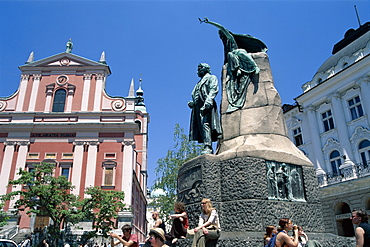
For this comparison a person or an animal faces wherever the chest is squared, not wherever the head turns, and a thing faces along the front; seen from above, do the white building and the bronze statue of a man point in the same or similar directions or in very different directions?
same or similar directions

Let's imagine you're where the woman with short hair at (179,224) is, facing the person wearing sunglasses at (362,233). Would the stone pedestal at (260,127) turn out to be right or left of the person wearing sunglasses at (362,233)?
left

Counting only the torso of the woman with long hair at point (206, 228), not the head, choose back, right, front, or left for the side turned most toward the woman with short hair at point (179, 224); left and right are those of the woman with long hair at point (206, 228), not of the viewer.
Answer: right

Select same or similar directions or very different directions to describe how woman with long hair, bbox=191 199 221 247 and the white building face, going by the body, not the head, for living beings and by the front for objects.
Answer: same or similar directions

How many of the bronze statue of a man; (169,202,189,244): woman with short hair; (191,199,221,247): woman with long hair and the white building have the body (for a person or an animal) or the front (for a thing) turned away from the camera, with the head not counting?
0

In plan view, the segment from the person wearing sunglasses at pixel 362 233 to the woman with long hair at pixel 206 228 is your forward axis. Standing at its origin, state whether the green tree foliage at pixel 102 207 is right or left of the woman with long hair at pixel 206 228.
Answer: right

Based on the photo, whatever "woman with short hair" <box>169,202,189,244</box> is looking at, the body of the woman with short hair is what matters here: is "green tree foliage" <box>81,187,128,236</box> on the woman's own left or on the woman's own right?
on the woman's own right

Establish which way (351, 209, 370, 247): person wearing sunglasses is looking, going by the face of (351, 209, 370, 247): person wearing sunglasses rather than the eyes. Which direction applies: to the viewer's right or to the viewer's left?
to the viewer's left

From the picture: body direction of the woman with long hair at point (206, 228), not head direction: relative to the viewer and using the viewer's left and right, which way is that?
facing the viewer and to the left of the viewer

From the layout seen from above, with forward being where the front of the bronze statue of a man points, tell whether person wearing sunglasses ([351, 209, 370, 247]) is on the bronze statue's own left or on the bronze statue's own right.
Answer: on the bronze statue's own left

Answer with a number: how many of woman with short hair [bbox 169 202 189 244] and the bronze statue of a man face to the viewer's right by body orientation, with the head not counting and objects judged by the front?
0

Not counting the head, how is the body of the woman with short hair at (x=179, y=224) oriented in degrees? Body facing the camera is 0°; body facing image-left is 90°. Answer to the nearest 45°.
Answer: approximately 45°

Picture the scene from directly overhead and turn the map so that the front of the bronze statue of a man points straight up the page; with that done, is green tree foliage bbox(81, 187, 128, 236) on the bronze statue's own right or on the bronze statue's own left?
on the bronze statue's own right

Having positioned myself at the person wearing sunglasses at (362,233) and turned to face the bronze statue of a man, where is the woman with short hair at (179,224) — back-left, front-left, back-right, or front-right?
front-left

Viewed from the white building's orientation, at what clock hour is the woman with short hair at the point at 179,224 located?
The woman with short hair is roughly at 11 o'clock from the white building.

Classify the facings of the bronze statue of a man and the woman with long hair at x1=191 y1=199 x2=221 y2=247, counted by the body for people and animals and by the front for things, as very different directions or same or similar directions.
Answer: same or similar directions
